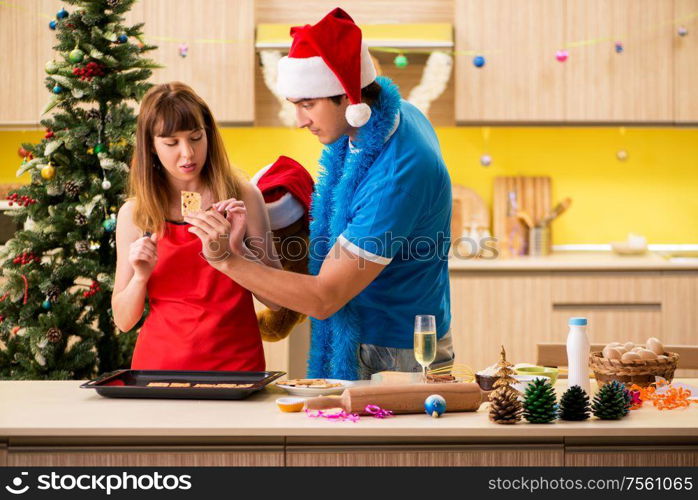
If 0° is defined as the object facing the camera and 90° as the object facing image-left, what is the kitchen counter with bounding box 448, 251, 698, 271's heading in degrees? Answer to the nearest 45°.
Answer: approximately 0°

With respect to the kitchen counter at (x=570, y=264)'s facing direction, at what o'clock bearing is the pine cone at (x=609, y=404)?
The pine cone is roughly at 12 o'clock from the kitchen counter.

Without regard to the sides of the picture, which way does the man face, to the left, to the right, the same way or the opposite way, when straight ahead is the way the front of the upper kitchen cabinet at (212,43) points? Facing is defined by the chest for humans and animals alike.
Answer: to the right

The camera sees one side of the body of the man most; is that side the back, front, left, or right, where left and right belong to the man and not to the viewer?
left

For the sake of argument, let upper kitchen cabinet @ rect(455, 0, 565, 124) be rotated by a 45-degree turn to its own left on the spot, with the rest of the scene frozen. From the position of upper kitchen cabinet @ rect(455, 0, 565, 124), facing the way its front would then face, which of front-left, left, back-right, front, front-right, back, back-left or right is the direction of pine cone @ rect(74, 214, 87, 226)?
right

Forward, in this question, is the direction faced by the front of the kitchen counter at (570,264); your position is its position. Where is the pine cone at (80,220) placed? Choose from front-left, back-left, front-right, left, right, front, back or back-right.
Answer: front-right

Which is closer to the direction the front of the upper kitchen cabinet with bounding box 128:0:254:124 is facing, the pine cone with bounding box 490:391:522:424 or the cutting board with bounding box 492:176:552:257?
the pine cone

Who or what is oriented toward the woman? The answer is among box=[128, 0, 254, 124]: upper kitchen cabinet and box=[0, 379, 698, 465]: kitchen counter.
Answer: the upper kitchen cabinet

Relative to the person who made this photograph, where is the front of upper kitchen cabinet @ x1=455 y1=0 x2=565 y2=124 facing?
facing the viewer

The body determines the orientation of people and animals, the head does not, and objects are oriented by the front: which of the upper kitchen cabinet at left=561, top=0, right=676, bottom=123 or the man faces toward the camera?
the upper kitchen cabinet

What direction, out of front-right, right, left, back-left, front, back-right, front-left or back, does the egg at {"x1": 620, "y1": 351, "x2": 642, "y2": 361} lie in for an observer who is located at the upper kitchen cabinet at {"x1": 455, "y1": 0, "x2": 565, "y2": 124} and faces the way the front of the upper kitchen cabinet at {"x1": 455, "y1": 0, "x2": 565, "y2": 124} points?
front

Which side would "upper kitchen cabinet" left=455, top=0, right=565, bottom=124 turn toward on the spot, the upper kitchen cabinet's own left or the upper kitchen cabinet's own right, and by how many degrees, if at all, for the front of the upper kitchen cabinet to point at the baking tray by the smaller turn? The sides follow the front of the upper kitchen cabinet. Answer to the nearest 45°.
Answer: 0° — it already faces it

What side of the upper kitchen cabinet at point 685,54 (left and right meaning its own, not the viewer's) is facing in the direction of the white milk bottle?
front

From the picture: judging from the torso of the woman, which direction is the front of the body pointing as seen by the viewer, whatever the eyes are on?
toward the camera

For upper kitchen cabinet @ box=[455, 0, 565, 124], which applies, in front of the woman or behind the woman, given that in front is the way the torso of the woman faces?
behind

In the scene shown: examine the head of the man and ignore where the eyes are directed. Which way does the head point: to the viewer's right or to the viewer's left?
to the viewer's left

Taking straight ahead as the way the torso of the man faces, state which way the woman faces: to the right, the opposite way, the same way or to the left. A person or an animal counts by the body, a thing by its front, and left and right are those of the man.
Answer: to the left

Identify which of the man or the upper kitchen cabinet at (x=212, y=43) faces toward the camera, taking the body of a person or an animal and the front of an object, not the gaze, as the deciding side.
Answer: the upper kitchen cabinet

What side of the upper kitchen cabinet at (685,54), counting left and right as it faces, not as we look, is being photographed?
front

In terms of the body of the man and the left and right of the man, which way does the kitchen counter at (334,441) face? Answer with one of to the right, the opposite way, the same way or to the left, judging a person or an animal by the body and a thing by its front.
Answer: to the left
